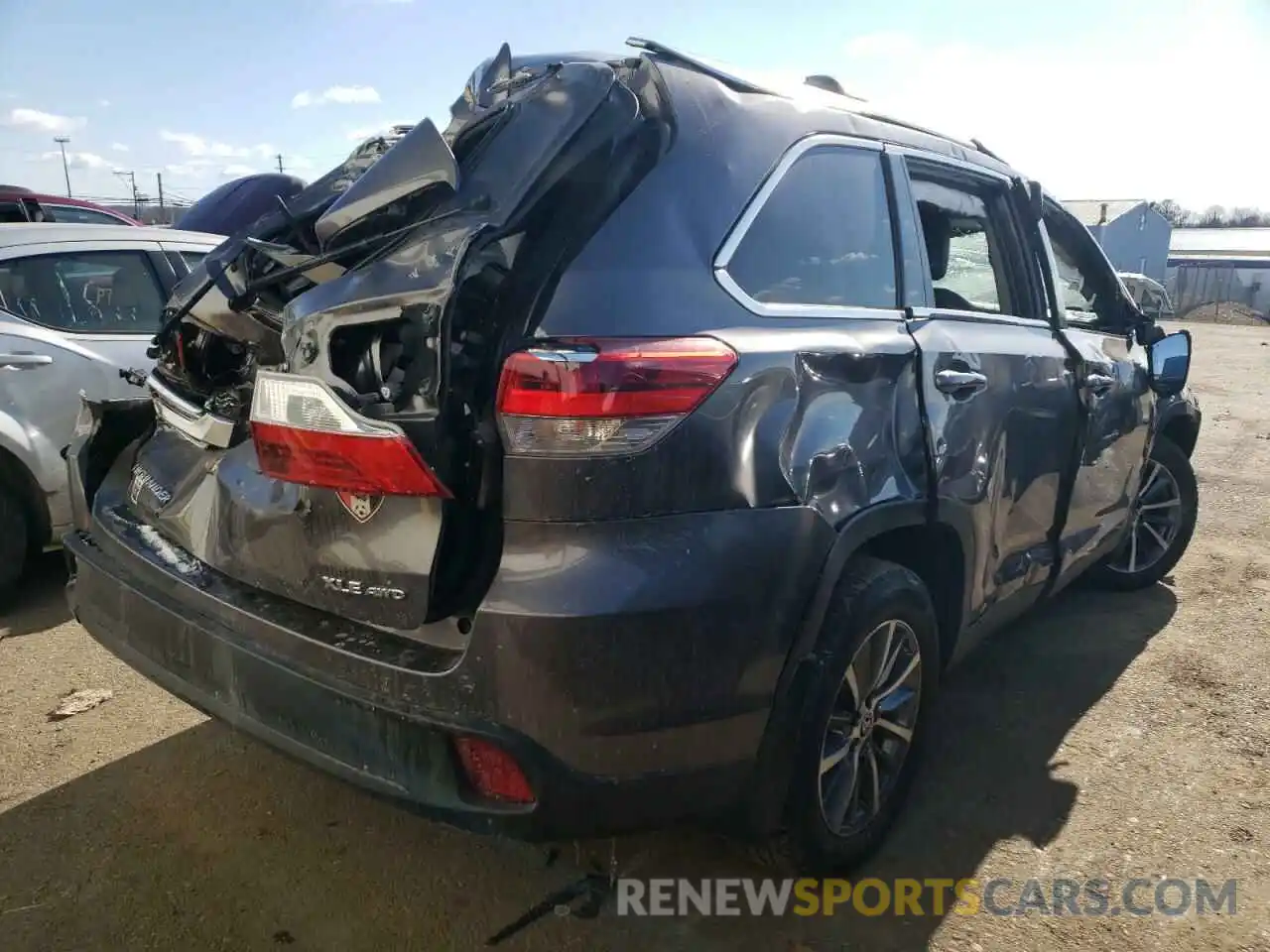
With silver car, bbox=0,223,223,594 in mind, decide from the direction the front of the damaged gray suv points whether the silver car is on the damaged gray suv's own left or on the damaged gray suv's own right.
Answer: on the damaged gray suv's own left

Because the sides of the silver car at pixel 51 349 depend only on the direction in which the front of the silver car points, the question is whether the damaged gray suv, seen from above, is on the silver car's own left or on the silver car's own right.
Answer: on the silver car's own right

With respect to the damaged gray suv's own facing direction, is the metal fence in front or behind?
in front

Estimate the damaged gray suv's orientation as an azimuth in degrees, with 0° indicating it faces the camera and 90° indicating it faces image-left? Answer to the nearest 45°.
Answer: approximately 225°
